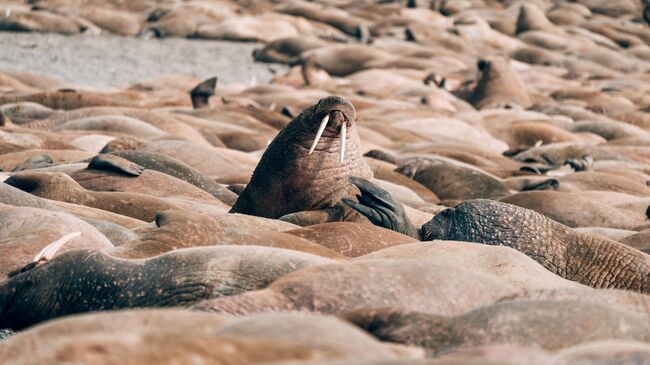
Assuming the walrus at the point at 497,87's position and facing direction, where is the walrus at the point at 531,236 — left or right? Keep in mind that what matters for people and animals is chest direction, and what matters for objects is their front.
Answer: on its left

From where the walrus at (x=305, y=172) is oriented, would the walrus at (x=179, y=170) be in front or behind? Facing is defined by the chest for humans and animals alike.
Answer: behind
